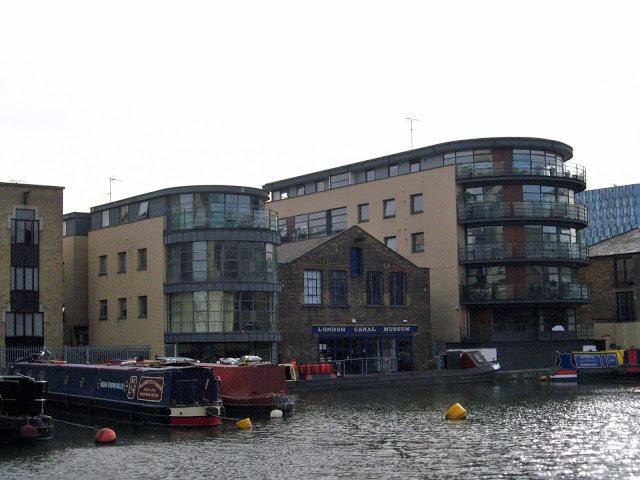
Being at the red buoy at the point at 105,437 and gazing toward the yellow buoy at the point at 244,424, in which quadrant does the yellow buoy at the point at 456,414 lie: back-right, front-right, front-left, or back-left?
front-right

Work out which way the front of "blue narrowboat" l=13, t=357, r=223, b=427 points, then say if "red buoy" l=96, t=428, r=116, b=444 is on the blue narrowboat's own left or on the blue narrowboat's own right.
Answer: on the blue narrowboat's own left

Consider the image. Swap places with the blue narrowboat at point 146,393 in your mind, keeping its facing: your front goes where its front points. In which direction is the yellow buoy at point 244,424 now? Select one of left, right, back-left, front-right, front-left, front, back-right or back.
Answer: back

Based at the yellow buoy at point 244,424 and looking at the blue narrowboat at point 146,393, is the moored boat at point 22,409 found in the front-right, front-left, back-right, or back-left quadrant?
front-left

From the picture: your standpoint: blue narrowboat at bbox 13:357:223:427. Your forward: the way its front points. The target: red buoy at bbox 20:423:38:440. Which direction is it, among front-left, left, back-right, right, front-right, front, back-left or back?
left

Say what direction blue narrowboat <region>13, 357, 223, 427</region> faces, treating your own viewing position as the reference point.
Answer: facing away from the viewer and to the left of the viewer

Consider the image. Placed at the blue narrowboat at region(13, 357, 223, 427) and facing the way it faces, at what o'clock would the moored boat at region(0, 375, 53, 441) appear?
The moored boat is roughly at 9 o'clock from the blue narrowboat.

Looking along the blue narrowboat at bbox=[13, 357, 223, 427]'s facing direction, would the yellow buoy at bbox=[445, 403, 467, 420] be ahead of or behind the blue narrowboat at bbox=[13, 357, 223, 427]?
behind
